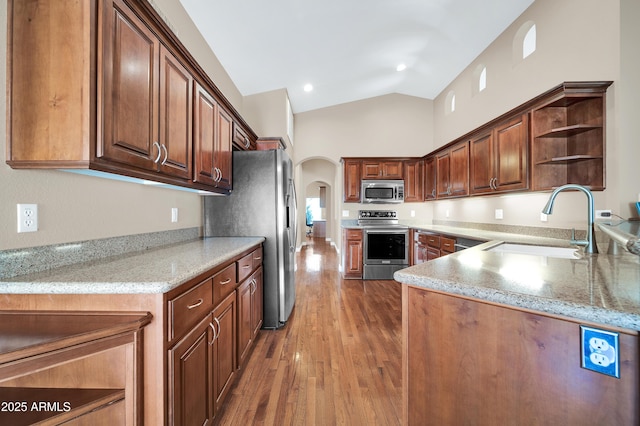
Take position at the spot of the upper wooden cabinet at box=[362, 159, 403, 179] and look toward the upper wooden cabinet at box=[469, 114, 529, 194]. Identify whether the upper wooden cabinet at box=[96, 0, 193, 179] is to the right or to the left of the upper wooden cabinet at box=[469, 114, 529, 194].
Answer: right

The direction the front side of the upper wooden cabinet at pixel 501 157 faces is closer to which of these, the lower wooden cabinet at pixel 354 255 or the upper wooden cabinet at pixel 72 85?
the upper wooden cabinet

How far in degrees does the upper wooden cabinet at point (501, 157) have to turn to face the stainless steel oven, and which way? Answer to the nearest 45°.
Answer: approximately 90° to its right

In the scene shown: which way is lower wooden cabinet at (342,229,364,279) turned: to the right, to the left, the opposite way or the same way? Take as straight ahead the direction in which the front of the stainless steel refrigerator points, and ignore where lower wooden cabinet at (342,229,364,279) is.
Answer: to the right

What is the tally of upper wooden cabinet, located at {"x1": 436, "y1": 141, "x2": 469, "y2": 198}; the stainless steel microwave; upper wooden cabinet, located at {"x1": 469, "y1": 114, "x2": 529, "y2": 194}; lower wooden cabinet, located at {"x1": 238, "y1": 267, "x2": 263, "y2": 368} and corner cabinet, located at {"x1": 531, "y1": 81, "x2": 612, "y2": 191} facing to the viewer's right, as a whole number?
1

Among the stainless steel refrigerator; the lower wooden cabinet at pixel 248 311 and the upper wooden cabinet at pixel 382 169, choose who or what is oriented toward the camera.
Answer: the upper wooden cabinet

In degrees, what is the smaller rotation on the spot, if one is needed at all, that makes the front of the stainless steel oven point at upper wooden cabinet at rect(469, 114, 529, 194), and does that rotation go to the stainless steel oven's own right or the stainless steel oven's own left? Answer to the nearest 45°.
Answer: approximately 45° to the stainless steel oven's own left

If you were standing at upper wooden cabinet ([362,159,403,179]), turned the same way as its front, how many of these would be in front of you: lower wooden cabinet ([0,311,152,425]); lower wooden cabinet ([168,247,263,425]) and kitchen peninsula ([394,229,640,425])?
3

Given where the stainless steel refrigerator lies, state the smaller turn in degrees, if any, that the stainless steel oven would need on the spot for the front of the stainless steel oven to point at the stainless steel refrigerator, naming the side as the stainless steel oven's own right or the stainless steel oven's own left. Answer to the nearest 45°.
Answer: approximately 45° to the stainless steel oven's own right

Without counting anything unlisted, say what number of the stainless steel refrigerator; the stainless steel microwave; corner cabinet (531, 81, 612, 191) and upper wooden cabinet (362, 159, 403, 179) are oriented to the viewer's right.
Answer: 1

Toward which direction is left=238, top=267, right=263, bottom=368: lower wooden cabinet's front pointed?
to the viewer's right

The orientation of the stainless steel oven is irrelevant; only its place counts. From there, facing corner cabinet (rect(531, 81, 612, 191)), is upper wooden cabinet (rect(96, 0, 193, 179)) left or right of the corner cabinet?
right

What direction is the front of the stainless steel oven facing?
toward the camera

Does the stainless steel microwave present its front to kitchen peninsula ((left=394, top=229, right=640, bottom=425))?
yes

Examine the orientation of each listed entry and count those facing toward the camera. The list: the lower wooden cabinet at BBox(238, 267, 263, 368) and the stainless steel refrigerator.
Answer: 0

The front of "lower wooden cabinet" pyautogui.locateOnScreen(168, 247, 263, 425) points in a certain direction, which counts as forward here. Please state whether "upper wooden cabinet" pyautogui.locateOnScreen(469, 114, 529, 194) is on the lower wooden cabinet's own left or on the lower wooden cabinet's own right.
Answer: on the lower wooden cabinet's own left

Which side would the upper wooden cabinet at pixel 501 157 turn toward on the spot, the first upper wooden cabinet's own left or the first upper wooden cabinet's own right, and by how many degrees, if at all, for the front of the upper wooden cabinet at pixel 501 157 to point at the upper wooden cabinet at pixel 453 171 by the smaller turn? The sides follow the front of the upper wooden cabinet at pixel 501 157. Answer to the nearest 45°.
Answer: approximately 90° to the first upper wooden cabinet's own right
